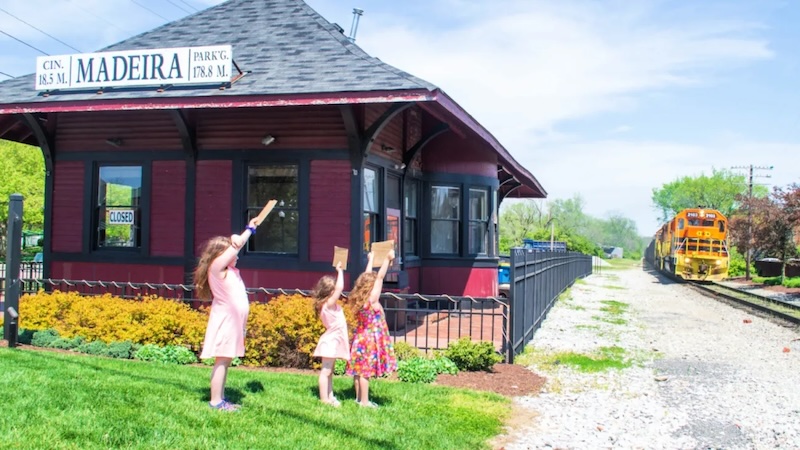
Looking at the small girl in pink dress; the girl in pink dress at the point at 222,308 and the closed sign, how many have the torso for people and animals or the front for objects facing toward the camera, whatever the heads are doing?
1

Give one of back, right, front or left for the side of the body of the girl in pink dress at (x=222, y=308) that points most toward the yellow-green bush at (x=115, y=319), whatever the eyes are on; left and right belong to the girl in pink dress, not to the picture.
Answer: left

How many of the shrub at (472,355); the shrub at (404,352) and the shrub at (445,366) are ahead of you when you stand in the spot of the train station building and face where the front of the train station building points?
3

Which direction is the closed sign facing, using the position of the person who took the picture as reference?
facing the viewer

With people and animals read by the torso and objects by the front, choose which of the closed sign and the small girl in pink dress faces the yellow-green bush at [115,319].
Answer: the closed sign

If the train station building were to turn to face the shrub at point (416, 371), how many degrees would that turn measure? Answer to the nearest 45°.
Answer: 0° — it already faces it

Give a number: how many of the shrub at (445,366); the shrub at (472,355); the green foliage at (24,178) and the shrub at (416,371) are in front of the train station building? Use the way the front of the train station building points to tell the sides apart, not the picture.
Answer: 3

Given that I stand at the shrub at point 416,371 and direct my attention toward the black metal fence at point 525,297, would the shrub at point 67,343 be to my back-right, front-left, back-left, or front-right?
back-left

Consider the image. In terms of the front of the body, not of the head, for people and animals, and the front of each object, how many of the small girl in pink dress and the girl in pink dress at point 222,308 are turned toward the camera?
0

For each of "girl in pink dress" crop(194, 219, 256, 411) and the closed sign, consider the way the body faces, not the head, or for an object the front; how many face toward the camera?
1
